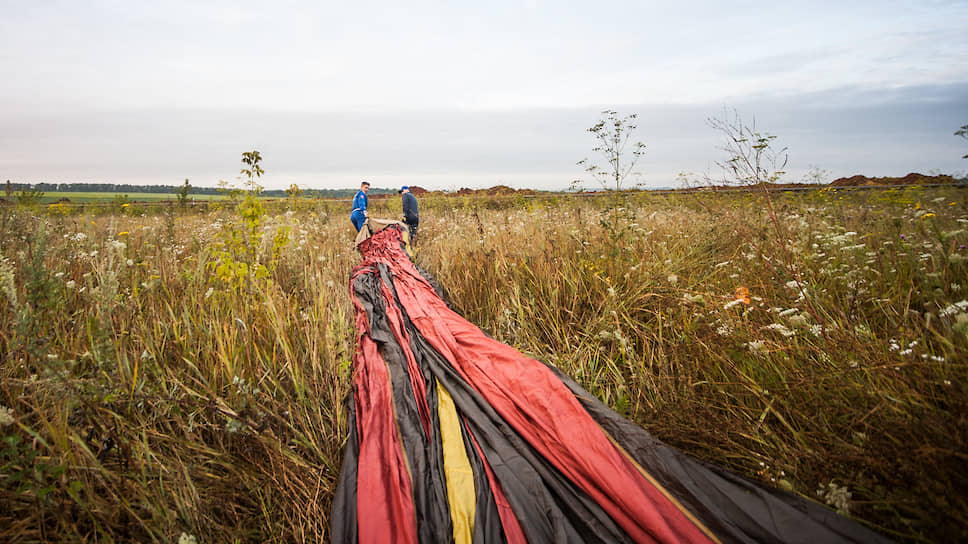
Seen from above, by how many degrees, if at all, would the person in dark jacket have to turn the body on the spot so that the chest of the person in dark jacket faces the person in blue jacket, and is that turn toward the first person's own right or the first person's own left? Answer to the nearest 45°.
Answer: approximately 45° to the first person's own left

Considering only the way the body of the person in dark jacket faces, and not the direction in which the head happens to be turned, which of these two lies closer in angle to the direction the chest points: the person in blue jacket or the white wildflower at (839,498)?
the person in blue jacket
